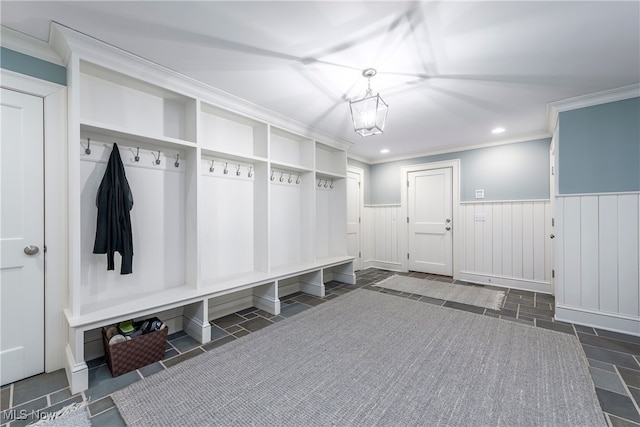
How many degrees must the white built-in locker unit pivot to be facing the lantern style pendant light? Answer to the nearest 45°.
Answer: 0° — it already faces it

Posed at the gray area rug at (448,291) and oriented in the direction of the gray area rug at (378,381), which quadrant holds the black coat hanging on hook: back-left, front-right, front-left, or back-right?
front-right

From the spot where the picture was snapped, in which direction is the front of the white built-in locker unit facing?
facing the viewer and to the right of the viewer

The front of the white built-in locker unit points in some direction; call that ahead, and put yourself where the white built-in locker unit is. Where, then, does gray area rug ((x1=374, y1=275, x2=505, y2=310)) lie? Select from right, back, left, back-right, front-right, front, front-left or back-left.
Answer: front-left

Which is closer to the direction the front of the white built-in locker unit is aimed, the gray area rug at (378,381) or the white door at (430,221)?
the gray area rug

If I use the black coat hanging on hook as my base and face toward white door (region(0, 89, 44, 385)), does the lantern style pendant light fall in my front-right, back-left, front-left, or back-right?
back-left

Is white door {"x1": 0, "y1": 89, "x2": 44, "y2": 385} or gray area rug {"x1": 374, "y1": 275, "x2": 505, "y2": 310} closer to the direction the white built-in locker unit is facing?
the gray area rug

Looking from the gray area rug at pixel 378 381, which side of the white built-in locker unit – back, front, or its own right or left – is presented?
front

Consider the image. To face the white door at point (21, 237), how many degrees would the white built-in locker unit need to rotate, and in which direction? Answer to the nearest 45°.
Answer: approximately 135° to its right
